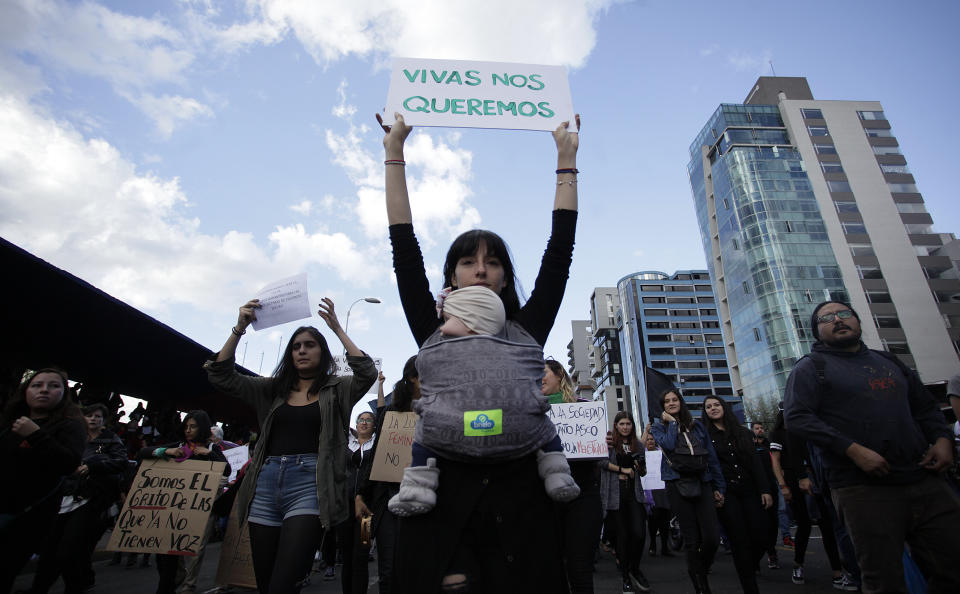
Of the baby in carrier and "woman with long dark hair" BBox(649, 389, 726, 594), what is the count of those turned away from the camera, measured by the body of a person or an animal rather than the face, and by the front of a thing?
1

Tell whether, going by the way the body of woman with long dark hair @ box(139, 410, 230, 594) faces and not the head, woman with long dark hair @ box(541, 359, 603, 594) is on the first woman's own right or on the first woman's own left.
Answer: on the first woman's own left

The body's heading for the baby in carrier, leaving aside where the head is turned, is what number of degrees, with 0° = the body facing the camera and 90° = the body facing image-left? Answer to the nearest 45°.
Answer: approximately 180°

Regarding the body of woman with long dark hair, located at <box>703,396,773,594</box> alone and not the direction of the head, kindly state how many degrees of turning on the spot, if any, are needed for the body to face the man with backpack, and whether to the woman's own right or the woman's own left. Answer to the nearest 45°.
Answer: approximately 45° to the woman's own left
